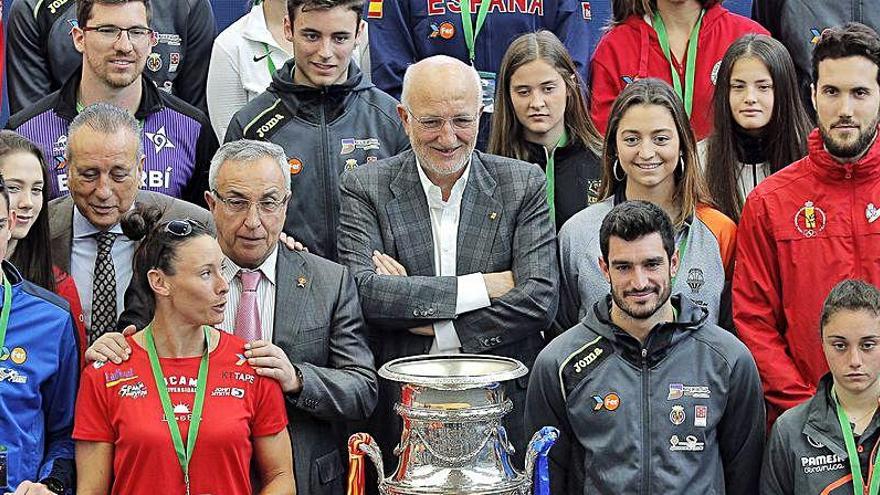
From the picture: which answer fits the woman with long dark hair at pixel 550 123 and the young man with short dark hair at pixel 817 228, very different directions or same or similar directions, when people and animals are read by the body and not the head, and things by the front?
same or similar directions

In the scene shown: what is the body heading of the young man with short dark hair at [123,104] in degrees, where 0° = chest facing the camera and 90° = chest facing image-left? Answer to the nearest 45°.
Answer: approximately 0°

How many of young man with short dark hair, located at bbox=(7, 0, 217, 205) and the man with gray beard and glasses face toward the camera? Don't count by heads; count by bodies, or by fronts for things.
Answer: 2

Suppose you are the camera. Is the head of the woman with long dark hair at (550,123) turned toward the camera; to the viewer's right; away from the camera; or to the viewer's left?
toward the camera

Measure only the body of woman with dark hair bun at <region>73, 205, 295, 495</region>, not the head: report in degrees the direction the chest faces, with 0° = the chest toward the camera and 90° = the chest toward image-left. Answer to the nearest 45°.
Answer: approximately 0°

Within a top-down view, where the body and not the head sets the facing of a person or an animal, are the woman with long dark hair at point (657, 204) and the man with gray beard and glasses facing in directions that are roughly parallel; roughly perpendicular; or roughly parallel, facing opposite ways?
roughly parallel

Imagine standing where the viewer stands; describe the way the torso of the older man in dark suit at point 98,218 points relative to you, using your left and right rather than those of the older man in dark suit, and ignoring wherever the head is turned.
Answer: facing the viewer

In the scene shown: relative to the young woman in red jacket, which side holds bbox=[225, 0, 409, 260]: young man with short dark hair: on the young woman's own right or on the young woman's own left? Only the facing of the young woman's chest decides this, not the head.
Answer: on the young woman's own right

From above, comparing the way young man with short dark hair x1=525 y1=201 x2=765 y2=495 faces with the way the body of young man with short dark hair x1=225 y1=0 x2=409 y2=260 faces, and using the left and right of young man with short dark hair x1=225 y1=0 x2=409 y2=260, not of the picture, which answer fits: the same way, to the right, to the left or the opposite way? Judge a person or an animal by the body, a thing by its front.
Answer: the same way

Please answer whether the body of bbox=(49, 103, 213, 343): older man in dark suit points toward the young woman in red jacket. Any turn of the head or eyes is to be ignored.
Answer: no

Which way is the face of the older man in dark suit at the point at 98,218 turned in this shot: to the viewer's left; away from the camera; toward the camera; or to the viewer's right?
toward the camera

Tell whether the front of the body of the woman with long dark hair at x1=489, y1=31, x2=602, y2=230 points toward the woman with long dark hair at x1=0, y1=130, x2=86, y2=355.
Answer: no

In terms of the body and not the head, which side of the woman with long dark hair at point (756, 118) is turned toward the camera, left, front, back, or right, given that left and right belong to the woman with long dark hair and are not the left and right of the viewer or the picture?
front

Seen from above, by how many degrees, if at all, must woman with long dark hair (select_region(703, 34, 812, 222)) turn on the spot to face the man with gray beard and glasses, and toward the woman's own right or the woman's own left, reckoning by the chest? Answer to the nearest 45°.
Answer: approximately 45° to the woman's own right

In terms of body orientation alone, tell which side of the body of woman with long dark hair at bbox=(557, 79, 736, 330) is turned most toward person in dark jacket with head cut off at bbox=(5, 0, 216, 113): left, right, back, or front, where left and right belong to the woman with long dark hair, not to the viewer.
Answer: right

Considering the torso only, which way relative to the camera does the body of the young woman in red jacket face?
toward the camera
